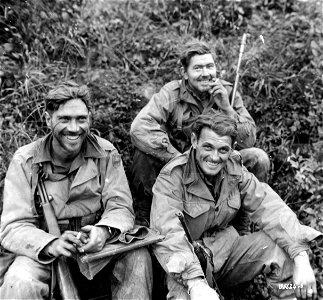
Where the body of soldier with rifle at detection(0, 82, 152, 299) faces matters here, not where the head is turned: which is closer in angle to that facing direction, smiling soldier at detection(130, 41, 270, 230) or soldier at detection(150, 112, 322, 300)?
the soldier

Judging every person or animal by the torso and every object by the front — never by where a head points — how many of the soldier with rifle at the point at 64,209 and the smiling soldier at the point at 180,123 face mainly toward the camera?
2

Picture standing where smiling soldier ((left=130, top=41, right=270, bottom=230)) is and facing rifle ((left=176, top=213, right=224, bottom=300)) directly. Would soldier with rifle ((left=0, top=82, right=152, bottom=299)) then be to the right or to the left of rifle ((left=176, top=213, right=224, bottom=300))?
right

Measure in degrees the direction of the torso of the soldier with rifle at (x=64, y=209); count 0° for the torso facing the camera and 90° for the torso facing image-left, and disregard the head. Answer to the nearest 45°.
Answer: approximately 0°

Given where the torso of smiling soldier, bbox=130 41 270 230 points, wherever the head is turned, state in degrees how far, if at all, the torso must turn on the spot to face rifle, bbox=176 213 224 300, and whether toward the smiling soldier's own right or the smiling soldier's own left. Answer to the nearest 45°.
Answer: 0° — they already face it
